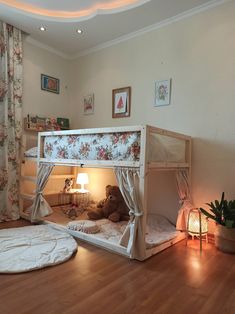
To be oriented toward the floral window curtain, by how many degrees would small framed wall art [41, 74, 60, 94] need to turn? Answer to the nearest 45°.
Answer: approximately 90° to its right

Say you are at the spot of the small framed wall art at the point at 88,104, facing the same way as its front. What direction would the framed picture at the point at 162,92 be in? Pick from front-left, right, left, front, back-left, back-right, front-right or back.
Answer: left

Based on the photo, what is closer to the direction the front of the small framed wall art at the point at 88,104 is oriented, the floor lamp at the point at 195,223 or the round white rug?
the round white rug

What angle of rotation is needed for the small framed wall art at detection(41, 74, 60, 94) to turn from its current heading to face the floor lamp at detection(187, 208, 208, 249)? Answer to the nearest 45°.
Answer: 0° — it already faces it

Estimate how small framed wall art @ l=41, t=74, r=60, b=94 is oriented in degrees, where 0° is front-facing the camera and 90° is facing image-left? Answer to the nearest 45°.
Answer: approximately 315°

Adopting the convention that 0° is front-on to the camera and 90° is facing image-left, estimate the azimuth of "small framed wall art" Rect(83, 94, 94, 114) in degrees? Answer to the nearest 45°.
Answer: approximately 45°

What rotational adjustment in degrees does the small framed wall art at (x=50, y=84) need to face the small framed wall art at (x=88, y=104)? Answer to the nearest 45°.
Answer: approximately 45° to its left
